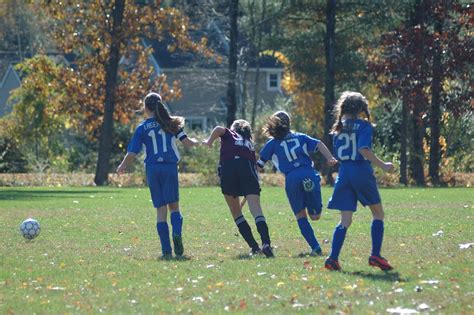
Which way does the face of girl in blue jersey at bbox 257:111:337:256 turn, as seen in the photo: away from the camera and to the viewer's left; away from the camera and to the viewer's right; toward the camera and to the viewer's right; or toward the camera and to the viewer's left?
away from the camera and to the viewer's left

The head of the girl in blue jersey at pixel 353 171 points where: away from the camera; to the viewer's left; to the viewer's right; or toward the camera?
away from the camera

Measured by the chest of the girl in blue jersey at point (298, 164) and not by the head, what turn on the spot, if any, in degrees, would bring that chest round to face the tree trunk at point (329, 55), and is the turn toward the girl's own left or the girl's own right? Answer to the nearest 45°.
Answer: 0° — they already face it

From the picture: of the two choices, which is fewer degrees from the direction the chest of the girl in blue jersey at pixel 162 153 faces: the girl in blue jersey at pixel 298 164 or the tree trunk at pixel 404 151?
the tree trunk

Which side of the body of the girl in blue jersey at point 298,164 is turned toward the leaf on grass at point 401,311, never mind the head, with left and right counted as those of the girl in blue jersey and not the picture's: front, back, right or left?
back

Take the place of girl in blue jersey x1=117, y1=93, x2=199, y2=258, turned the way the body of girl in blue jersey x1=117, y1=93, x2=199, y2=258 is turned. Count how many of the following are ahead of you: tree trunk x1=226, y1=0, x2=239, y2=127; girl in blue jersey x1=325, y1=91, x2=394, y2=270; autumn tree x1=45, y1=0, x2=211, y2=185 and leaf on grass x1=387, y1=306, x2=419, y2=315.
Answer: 2

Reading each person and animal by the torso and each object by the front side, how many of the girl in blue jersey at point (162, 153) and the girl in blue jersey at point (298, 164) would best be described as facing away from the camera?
2

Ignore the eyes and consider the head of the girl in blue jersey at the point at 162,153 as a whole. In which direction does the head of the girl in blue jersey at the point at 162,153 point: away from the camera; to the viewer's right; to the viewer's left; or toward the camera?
away from the camera

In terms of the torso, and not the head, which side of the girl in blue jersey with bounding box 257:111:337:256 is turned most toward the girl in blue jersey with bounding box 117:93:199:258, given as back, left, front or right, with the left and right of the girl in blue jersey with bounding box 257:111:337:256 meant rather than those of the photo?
left

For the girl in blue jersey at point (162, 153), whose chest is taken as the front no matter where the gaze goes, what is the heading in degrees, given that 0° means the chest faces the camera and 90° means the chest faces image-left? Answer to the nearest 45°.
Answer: approximately 180°

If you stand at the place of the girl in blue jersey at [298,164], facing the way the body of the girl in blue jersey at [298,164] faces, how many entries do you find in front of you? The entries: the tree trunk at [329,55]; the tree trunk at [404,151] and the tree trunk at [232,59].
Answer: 3

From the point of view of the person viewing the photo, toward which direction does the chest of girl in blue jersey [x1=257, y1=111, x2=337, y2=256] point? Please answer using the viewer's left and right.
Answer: facing away from the viewer
